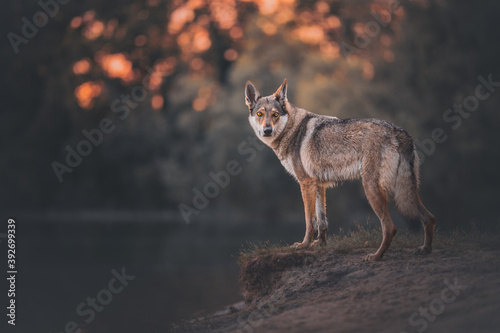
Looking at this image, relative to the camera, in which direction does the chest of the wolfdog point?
to the viewer's left
